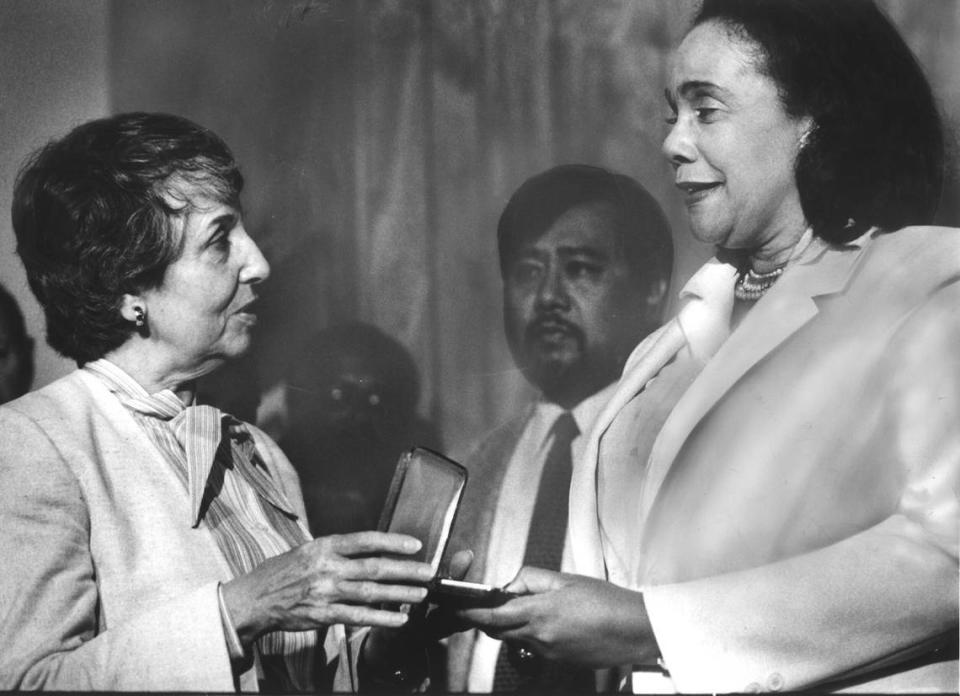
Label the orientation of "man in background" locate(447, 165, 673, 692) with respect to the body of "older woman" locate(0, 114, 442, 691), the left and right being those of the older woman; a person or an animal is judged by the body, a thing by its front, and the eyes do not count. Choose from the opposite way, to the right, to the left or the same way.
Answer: to the right

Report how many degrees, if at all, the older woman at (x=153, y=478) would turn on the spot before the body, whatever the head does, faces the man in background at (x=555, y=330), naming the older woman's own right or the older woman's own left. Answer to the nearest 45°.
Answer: approximately 45° to the older woman's own left

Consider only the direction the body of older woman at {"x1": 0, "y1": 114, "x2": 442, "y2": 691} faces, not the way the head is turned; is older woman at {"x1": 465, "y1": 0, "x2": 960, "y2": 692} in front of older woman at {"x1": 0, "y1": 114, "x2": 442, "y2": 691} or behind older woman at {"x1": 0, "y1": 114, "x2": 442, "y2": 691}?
in front

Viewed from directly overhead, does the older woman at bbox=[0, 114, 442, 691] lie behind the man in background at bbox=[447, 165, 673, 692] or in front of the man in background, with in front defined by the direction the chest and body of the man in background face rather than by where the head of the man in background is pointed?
in front

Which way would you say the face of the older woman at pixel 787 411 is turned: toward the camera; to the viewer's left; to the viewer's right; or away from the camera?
to the viewer's left

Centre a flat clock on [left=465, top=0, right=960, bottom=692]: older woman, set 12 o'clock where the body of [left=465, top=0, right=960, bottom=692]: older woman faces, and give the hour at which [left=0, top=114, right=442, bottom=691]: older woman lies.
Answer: [left=0, top=114, right=442, bottom=691]: older woman is roughly at 1 o'clock from [left=465, top=0, right=960, bottom=692]: older woman.
